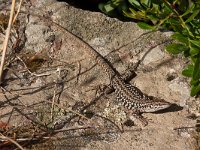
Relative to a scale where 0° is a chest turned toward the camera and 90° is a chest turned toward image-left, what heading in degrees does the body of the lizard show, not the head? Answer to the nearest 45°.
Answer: approximately 315°
